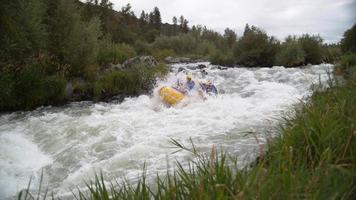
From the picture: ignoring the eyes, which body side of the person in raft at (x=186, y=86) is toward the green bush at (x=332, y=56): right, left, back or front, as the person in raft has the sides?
back

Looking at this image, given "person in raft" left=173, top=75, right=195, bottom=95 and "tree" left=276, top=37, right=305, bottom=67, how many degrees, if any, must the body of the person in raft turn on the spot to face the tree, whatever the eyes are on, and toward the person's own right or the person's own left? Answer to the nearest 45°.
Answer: approximately 180°

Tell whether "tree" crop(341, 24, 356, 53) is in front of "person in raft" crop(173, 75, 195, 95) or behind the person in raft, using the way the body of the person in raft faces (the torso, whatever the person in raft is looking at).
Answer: behind

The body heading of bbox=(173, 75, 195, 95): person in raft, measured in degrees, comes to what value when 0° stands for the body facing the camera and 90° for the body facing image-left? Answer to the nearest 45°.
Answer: approximately 45°

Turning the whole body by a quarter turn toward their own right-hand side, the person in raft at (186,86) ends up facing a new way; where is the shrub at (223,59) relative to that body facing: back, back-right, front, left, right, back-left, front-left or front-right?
front-right

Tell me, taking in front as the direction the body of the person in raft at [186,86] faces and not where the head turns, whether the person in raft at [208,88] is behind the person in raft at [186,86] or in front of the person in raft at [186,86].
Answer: behind

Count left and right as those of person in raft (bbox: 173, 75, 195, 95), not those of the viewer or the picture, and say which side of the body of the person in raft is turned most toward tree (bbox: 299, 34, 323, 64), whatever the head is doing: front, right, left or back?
back

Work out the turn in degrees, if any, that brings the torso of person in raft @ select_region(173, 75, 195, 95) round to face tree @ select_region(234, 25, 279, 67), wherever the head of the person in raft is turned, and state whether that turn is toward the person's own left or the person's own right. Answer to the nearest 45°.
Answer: approximately 135° to the person's own right
